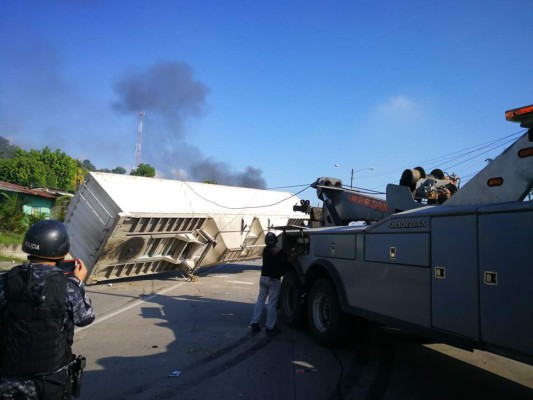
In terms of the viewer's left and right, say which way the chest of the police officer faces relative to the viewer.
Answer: facing away from the viewer and to the right of the viewer

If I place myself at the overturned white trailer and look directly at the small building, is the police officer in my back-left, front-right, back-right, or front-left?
back-left

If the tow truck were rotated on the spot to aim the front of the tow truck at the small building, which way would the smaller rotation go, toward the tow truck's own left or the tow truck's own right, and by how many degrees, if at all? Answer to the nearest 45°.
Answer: approximately 180°

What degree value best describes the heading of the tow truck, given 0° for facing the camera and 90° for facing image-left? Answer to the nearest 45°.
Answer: approximately 315°

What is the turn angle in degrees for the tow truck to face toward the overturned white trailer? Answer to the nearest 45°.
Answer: approximately 180°

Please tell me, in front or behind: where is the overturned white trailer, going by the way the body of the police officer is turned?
in front

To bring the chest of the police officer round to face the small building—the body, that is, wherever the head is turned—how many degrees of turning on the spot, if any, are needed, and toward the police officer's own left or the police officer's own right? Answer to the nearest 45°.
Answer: approximately 45° to the police officer's own left

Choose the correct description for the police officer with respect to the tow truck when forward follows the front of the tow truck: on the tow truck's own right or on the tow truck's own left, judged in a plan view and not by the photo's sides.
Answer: on the tow truck's own right
